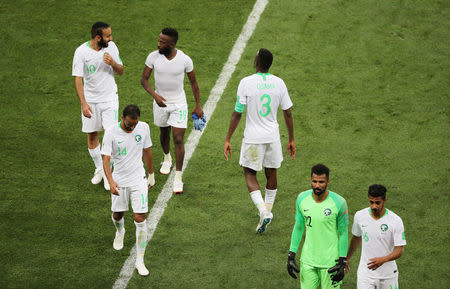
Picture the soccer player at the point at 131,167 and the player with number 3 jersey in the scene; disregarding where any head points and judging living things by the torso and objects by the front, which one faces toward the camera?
the soccer player

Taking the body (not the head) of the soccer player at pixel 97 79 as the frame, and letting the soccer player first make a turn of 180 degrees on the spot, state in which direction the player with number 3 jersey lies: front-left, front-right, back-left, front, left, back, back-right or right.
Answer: back-right

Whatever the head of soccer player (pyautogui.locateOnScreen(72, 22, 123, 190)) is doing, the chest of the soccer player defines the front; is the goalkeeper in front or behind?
in front

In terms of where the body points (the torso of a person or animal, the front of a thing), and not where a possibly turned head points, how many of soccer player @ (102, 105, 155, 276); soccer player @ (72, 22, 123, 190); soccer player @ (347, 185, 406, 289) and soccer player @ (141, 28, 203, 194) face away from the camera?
0

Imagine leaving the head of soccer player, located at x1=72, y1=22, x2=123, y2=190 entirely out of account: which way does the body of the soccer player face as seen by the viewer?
toward the camera

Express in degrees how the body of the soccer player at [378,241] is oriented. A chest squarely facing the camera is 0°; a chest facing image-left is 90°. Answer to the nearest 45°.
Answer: approximately 0°

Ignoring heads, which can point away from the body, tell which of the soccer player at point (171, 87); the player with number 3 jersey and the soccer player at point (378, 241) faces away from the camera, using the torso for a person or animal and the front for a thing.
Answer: the player with number 3 jersey

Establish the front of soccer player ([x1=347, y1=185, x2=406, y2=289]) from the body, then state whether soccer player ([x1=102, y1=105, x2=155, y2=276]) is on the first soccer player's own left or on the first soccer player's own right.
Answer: on the first soccer player's own right

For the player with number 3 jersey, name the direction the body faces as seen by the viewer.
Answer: away from the camera

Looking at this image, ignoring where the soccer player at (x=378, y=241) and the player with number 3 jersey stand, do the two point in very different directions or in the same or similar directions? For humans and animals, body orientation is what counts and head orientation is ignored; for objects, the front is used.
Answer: very different directions

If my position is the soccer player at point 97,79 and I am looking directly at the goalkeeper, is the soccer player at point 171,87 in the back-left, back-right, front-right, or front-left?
front-left

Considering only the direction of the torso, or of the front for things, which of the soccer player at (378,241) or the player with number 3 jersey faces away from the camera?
the player with number 3 jersey

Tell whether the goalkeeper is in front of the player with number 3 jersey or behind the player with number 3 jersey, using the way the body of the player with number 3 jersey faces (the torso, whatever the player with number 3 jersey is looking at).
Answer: behind

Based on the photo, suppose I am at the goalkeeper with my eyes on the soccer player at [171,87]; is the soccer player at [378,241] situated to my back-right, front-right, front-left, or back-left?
back-right

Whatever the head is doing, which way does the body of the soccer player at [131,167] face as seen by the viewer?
toward the camera

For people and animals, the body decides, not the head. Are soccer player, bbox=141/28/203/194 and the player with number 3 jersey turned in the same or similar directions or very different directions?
very different directions

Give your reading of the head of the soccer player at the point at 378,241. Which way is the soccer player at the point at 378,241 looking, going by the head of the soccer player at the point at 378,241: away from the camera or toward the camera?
toward the camera

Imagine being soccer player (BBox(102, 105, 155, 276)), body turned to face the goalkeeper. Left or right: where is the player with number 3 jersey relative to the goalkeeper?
left
